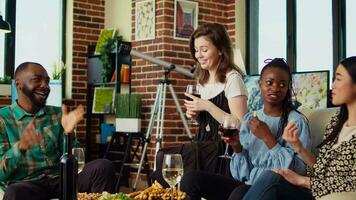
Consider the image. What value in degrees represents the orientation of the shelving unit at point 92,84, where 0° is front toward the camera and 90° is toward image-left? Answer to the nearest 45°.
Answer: approximately 0°

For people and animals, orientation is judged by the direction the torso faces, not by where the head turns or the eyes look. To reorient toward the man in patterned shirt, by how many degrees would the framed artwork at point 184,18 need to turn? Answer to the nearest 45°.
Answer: approximately 45° to its right

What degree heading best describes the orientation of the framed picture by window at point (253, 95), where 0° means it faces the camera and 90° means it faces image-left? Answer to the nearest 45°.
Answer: approximately 0°

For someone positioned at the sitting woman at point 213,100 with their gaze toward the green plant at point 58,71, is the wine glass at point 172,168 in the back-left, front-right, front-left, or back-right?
back-left

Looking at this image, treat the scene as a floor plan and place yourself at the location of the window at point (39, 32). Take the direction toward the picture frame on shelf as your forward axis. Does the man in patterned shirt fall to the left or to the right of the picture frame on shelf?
right

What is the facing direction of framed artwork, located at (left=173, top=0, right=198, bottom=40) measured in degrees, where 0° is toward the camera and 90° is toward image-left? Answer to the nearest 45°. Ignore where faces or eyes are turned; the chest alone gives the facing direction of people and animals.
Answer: approximately 315°

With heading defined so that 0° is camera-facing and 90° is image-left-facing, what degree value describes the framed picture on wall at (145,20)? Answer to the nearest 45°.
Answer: approximately 45°

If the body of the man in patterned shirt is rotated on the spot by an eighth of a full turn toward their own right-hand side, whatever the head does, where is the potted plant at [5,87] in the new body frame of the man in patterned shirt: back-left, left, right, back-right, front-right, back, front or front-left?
back

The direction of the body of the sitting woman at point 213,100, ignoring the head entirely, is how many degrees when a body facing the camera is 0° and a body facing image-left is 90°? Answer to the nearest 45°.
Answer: approximately 45°
